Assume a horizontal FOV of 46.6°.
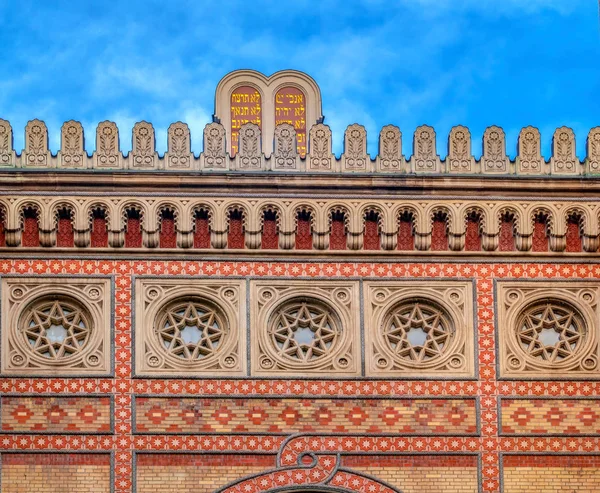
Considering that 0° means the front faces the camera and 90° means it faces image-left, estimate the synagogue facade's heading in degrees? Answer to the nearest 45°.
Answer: approximately 0°
